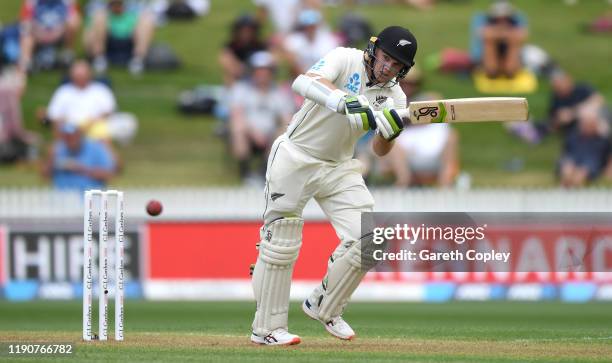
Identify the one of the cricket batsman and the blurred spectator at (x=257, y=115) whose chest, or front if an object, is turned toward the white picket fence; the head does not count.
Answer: the blurred spectator

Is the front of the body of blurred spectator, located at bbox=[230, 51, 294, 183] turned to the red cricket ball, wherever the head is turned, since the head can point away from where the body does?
yes

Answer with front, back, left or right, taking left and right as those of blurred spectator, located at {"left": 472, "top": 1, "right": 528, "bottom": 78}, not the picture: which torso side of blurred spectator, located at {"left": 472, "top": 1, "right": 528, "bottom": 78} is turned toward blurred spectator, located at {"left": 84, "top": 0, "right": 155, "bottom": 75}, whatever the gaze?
right

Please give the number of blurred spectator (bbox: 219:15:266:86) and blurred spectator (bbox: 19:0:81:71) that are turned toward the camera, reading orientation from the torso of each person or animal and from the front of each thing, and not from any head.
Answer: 2

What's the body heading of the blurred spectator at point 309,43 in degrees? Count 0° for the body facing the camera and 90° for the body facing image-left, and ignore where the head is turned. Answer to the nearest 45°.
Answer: approximately 0°

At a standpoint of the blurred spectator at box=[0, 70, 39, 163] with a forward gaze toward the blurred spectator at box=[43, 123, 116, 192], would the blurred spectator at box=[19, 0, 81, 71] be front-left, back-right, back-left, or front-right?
back-left

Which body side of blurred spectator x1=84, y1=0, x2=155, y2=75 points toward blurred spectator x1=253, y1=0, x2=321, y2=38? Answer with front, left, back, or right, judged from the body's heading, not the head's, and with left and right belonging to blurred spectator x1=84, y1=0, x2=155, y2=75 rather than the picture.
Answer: left

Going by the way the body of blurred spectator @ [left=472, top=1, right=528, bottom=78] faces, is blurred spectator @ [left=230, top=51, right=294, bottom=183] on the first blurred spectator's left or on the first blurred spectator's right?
on the first blurred spectator's right

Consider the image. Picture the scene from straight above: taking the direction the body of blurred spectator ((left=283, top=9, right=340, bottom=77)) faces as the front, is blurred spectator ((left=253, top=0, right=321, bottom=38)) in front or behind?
behind
